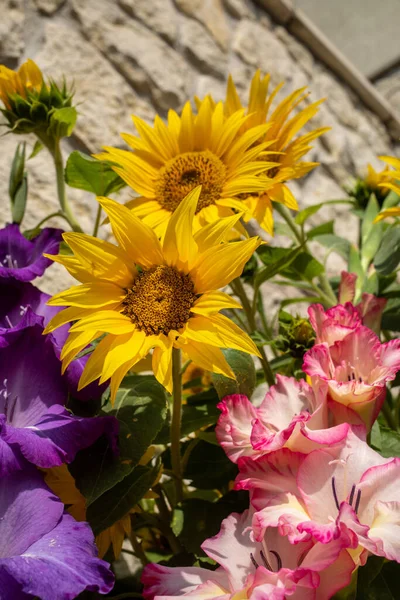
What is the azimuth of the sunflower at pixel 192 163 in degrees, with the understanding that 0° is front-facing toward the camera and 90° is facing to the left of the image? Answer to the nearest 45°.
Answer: approximately 0°
